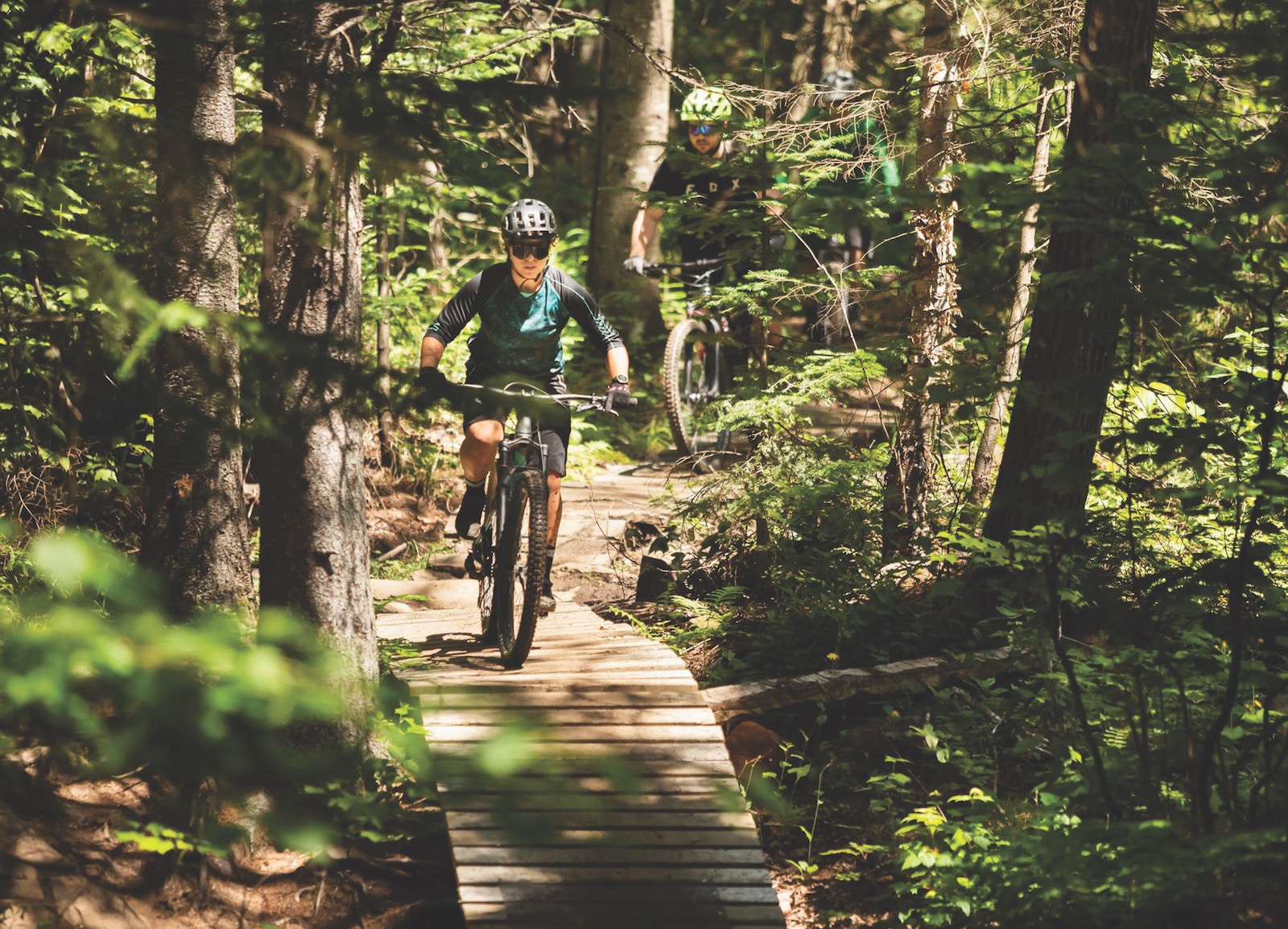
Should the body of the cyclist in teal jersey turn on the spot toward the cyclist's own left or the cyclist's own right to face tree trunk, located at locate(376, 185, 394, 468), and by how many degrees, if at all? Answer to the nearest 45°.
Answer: approximately 180°

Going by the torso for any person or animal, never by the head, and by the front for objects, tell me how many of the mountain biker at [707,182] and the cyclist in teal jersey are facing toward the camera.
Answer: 2

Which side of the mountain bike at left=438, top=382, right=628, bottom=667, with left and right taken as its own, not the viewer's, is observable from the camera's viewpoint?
front

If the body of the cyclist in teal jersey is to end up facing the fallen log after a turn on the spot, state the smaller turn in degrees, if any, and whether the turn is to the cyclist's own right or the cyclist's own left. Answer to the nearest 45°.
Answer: approximately 90° to the cyclist's own left

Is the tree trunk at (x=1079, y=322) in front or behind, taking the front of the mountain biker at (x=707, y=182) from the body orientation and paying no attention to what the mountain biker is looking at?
in front

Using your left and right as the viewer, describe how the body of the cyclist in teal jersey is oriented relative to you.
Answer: facing the viewer

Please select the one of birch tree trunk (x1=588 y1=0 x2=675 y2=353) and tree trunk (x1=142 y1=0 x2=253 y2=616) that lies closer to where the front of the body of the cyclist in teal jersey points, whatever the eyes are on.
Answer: the tree trunk

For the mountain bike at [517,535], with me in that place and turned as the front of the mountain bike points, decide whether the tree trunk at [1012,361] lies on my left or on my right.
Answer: on my left
